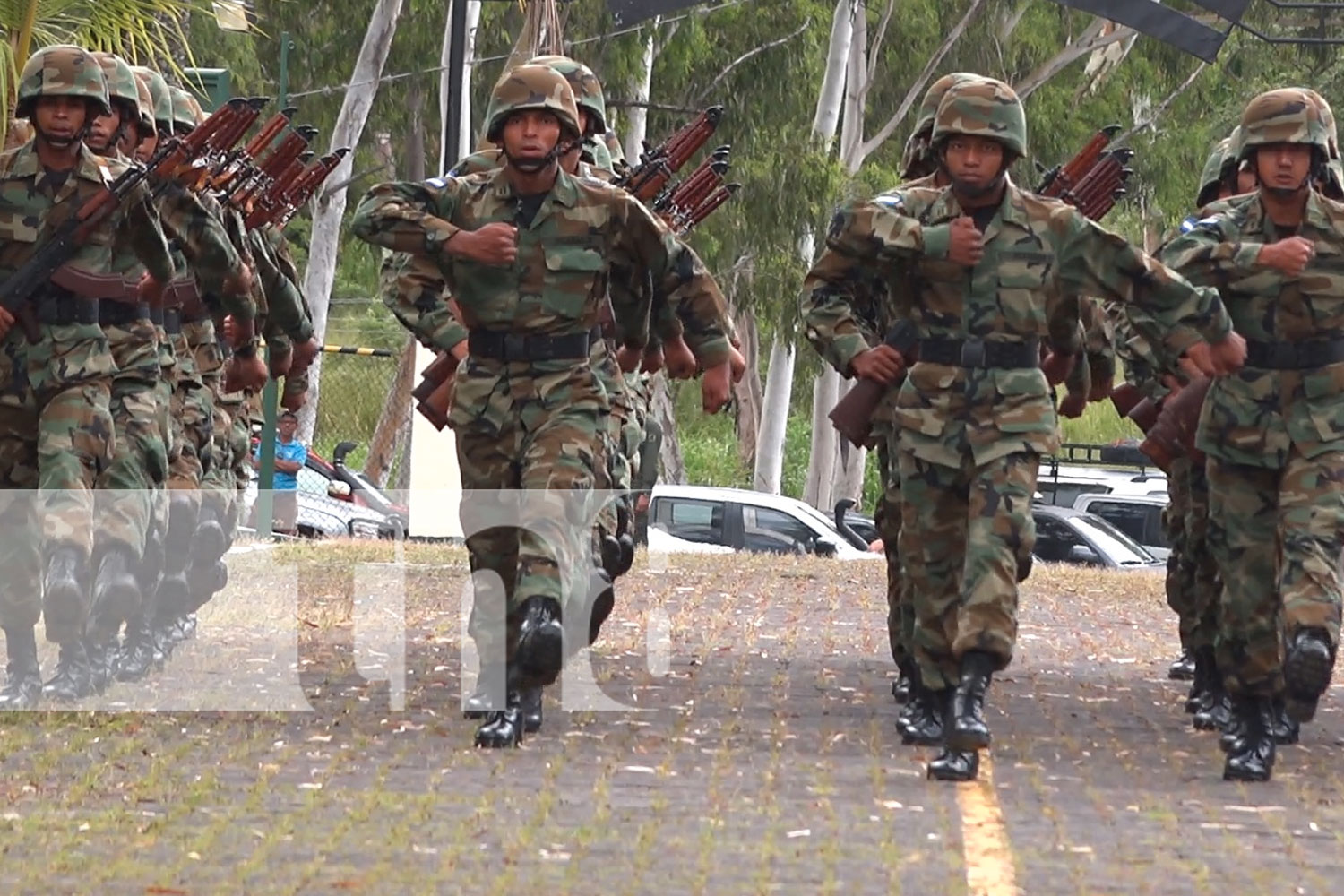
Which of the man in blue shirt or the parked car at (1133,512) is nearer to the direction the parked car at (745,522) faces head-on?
the parked car

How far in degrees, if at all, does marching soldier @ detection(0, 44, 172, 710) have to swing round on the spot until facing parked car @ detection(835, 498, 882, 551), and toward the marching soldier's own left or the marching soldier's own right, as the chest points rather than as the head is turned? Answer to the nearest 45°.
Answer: approximately 135° to the marching soldier's own left

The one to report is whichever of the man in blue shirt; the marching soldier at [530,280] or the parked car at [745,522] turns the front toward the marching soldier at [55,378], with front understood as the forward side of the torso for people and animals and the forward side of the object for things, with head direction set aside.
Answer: the man in blue shirt

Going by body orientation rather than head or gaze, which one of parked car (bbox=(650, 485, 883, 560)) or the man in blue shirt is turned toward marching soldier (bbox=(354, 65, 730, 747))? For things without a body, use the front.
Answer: the man in blue shirt

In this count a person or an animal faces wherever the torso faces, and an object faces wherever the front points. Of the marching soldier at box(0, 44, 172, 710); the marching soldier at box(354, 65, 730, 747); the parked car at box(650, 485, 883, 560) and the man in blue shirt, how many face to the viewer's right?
1

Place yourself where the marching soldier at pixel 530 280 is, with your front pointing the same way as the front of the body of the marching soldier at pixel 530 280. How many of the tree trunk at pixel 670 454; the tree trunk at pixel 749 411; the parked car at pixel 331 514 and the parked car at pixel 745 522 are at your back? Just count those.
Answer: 4

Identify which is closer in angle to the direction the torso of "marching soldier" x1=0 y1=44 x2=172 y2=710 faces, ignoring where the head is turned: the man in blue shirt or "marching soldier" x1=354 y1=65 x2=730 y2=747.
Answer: the marching soldier

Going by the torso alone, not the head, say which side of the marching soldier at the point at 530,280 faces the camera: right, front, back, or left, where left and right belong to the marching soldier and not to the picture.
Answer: front

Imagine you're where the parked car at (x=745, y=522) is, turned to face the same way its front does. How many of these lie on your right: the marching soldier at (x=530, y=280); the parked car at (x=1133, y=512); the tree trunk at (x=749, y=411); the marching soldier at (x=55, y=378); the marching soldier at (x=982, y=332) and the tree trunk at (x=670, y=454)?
3

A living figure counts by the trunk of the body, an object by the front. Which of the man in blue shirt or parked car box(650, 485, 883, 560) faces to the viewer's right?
the parked car

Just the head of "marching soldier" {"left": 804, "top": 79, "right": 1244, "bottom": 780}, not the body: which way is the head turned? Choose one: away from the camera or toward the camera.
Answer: toward the camera

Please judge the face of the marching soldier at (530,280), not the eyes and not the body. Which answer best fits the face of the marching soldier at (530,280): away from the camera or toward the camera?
toward the camera

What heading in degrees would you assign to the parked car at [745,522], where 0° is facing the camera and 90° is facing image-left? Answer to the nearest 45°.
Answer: approximately 270°

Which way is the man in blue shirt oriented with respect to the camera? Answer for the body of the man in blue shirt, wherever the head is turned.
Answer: toward the camera

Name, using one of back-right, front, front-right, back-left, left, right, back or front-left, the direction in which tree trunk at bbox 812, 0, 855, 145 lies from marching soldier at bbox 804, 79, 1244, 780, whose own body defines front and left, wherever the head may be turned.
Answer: back

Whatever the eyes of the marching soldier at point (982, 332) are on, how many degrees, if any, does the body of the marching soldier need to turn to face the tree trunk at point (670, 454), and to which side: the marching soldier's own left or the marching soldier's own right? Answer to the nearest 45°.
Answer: approximately 180°

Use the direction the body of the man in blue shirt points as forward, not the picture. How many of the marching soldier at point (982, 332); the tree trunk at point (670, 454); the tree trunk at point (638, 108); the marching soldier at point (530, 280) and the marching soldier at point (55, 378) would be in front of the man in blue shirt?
3

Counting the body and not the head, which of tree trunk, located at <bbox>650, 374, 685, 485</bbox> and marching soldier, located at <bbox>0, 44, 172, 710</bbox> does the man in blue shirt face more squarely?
the marching soldier
